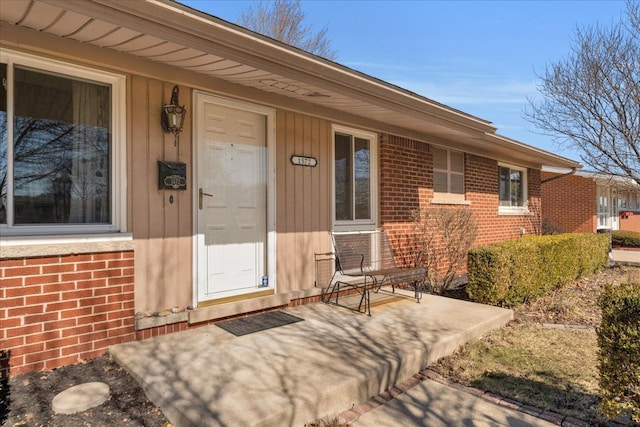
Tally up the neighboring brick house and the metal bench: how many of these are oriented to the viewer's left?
0

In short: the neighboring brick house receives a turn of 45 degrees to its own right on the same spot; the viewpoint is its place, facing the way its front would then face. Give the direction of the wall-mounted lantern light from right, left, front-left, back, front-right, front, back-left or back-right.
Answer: front

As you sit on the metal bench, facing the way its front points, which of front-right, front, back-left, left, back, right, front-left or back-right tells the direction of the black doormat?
right

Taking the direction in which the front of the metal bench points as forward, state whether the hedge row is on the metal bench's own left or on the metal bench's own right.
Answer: on the metal bench's own left

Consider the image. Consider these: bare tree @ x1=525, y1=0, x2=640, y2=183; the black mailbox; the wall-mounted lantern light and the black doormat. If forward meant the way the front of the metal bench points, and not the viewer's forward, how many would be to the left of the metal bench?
1

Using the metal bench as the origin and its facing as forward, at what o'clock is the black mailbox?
The black mailbox is roughly at 3 o'clock from the metal bench.

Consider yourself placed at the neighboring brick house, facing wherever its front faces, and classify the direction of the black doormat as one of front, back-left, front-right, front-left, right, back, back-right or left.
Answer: front-right

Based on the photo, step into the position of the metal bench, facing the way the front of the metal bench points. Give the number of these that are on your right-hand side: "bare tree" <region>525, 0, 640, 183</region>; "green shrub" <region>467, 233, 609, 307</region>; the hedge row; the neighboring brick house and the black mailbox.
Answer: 1

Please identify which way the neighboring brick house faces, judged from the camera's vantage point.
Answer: facing the viewer and to the right of the viewer

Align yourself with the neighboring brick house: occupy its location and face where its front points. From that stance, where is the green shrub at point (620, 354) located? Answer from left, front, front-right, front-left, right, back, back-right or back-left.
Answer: front-right

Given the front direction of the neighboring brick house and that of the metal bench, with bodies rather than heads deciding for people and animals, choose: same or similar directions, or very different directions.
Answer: same or similar directions
